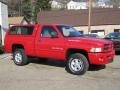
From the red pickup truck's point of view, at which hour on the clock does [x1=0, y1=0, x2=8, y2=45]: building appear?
The building is roughly at 7 o'clock from the red pickup truck.

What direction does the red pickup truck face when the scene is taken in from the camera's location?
facing the viewer and to the right of the viewer
